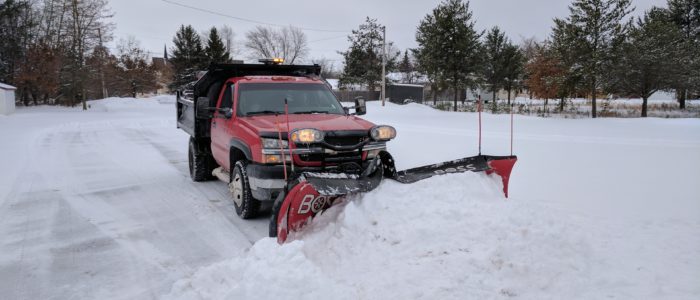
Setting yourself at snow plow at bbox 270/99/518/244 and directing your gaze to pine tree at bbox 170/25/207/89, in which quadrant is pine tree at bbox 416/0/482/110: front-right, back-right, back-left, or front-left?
front-right

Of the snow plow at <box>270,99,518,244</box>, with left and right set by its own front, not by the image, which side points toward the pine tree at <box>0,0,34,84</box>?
back

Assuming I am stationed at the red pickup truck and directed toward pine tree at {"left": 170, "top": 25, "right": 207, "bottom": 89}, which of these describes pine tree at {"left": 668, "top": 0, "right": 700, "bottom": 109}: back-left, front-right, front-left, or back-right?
front-right

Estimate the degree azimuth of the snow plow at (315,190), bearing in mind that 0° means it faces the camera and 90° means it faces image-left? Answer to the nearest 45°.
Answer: approximately 315°

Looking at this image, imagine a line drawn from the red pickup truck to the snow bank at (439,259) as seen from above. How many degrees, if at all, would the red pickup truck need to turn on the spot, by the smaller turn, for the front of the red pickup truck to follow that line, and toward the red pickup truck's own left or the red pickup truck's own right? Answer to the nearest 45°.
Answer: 0° — it already faces it

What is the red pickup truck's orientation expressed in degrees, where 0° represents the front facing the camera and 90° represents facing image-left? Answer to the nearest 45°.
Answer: approximately 315°

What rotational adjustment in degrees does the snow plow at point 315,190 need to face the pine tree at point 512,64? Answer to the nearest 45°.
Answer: approximately 135° to its left

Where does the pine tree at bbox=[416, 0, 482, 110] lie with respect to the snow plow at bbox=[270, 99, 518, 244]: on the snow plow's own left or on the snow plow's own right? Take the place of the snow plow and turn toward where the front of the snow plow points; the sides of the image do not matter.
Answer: on the snow plow's own left

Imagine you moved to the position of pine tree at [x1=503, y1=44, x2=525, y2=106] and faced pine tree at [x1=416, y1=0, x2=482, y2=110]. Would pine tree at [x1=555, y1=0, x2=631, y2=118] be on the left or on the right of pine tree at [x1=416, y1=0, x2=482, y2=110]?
left

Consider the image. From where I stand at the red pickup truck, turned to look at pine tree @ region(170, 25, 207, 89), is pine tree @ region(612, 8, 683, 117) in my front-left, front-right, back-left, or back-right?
front-right

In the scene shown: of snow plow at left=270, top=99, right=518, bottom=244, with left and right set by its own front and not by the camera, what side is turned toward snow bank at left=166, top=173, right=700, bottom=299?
front

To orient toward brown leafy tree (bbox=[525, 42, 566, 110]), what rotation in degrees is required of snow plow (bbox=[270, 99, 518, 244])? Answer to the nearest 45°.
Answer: approximately 135° to its left

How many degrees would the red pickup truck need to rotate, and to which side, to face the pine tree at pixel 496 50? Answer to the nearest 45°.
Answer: approximately 90° to its left

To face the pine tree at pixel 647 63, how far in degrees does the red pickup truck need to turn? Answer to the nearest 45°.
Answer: approximately 90° to its left

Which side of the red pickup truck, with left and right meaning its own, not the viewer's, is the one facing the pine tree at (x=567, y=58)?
left
